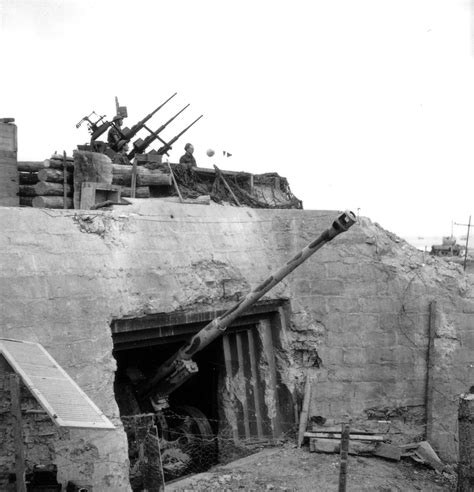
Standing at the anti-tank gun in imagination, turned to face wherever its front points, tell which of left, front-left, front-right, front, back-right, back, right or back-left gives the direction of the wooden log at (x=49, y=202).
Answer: back

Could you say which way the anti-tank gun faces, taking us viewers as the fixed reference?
facing the viewer and to the right of the viewer

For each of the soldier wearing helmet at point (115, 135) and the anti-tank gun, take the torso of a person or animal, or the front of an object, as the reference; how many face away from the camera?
0

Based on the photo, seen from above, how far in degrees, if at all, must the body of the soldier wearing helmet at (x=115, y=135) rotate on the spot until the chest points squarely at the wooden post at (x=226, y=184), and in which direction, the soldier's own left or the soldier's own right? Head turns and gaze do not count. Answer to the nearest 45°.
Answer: approximately 45° to the soldier's own right

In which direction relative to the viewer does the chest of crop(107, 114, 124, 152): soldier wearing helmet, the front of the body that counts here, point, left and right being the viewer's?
facing to the right of the viewer

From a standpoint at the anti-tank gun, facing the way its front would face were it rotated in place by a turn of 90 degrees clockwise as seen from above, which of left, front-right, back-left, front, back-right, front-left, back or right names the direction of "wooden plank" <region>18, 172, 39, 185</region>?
right

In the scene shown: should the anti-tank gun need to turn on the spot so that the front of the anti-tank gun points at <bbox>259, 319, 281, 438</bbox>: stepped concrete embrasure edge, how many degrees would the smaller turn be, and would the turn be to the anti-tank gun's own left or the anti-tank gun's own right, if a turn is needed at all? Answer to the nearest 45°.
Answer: approximately 90° to the anti-tank gun's own left

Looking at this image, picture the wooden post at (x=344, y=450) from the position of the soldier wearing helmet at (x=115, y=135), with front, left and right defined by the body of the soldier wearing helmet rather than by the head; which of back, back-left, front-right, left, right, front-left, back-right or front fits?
right

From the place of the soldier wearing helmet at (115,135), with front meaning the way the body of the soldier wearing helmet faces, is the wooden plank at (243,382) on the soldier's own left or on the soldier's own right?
on the soldier's own right

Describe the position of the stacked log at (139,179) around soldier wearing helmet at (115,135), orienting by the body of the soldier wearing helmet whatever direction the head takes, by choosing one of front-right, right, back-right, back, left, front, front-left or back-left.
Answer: right

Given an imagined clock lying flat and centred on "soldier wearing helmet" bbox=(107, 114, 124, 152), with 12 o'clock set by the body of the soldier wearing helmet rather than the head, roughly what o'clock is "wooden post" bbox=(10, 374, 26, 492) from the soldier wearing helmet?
The wooden post is roughly at 3 o'clock from the soldier wearing helmet.

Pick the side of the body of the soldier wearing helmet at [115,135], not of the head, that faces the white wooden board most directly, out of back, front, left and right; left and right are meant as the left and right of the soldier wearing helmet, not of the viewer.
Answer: right

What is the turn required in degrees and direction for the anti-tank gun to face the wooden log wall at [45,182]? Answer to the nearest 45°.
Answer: approximately 180°
